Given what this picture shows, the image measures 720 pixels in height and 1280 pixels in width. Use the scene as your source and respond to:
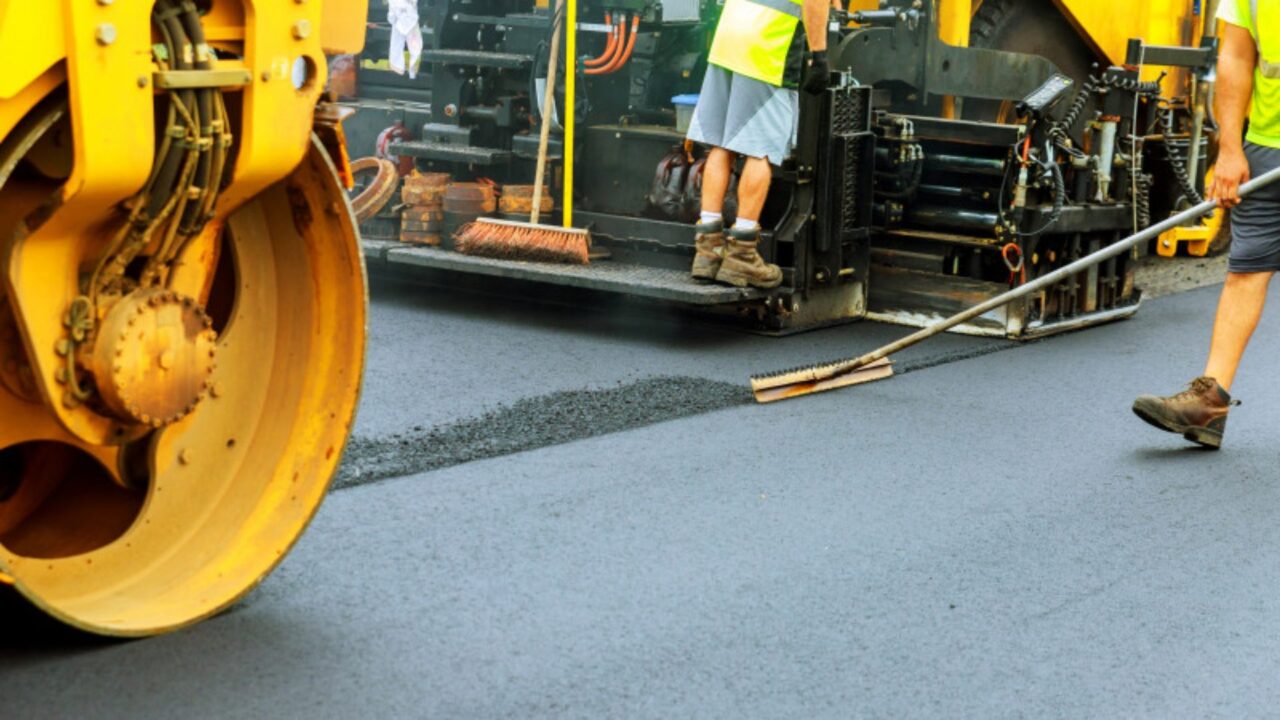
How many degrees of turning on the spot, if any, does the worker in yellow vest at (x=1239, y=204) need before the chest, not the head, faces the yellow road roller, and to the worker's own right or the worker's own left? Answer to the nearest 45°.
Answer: approximately 45° to the worker's own left

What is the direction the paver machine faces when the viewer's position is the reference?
facing away from the viewer and to the right of the viewer

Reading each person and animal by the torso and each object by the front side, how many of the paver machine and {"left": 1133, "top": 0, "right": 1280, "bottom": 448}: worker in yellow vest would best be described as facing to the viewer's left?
1

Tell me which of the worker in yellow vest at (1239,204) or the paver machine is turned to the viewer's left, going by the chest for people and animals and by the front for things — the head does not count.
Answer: the worker in yellow vest

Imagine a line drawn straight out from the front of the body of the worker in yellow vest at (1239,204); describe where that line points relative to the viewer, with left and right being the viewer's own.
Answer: facing to the left of the viewer

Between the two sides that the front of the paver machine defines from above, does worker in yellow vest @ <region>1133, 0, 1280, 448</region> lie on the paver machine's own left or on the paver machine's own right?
on the paver machine's own right

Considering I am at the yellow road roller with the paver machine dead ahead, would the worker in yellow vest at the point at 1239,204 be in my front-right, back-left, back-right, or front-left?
front-right
